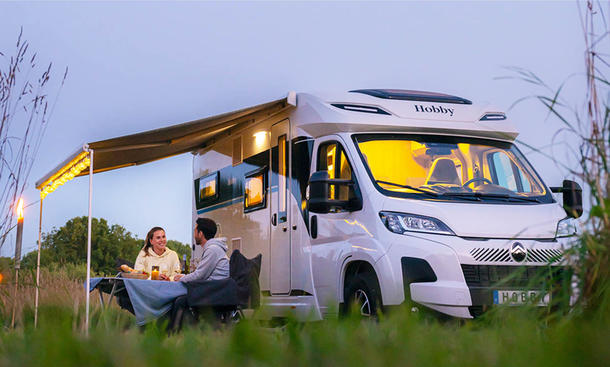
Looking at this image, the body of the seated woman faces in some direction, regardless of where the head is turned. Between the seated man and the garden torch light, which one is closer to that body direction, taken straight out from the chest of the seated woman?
the seated man

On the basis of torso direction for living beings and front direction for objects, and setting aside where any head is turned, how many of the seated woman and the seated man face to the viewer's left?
1

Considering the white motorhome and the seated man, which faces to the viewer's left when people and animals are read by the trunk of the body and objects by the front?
the seated man

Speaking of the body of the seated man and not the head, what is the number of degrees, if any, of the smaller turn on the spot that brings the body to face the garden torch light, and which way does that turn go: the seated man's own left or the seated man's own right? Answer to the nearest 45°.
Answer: approximately 45° to the seated man's own left

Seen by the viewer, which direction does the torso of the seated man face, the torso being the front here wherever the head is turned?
to the viewer's left

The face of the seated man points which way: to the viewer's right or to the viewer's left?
to the viewer's left

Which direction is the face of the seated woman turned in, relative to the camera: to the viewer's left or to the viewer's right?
to the viewer's right

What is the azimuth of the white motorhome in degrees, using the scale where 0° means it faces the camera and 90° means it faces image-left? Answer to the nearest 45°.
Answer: approximately 315°
